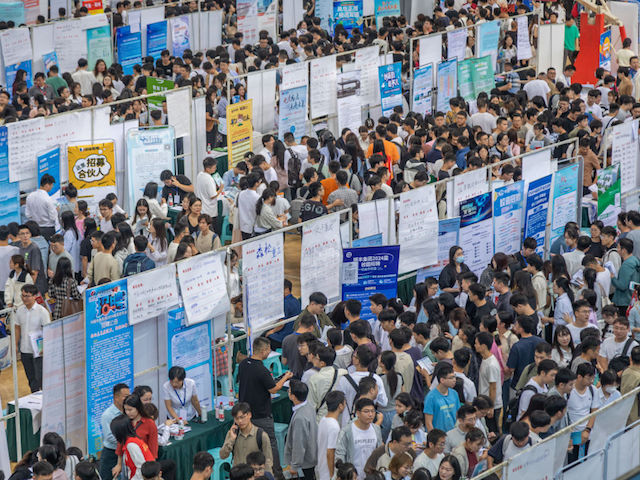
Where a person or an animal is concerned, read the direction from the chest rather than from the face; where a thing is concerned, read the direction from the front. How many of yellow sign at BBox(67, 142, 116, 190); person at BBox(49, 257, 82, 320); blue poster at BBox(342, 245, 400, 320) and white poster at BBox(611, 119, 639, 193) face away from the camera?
1

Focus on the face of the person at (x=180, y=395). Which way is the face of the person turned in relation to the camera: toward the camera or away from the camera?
toward the camera

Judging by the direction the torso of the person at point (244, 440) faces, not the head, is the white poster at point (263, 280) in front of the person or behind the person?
behind

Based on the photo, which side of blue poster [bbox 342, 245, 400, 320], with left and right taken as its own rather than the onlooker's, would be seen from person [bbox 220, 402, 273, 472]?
front

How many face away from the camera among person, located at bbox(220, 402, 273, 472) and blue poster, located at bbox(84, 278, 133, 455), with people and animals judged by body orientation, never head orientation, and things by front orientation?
0

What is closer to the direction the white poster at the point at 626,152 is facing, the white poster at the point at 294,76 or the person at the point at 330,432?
the person

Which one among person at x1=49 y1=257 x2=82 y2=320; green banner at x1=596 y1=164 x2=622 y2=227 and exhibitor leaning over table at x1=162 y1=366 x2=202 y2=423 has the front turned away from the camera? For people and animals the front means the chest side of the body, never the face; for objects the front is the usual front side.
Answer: the person

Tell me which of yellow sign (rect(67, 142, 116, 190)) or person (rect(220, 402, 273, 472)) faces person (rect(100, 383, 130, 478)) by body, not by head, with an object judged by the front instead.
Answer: the yellow sign

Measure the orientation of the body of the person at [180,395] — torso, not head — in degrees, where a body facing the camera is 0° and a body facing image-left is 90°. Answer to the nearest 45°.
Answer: approximately 0°

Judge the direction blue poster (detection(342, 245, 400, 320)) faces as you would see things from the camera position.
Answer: facing the viewer

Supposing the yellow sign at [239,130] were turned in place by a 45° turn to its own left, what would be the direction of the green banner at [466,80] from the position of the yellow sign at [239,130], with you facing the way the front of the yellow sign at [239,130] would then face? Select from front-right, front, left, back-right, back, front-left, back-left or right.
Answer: front-left

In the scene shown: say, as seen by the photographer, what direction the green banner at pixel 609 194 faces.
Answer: facing the viewer and to the right of the viewer

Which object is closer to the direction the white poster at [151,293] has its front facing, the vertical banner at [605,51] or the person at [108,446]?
the person

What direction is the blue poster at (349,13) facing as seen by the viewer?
toward the camera

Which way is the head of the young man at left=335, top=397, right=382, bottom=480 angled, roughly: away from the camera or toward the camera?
toward the camera

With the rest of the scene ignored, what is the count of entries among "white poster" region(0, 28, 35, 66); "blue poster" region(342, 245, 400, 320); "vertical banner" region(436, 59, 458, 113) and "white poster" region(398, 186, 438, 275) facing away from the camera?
0
